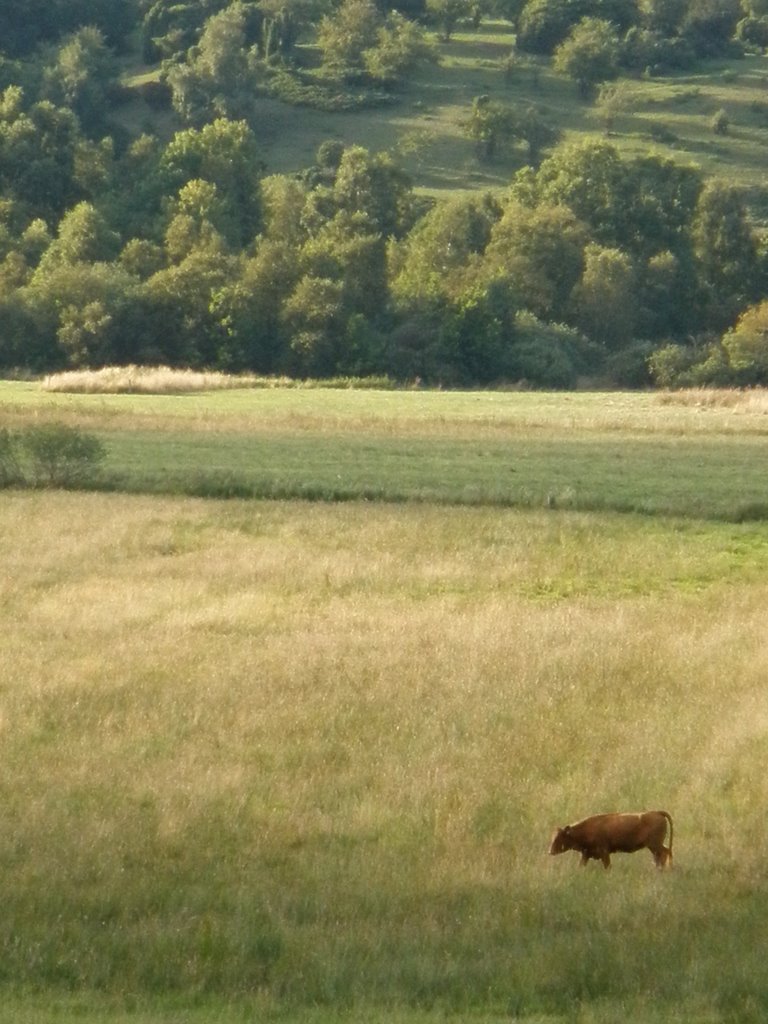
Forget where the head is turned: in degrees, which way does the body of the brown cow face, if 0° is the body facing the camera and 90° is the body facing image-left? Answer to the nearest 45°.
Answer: approximately 90°

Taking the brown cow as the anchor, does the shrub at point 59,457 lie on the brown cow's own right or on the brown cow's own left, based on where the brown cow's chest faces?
on the brown cow's own right
